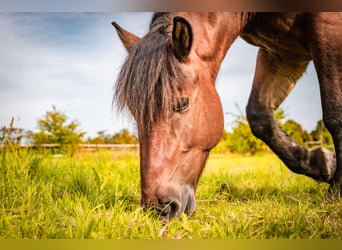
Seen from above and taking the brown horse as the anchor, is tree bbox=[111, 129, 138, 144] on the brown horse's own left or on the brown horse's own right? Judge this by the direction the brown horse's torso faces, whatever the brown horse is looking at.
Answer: on the brown horse's own right

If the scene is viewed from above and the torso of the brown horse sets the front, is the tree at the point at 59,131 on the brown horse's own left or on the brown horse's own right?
on the brown horse's own right

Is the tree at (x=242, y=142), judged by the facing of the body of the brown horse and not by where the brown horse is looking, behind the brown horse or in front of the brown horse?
behind

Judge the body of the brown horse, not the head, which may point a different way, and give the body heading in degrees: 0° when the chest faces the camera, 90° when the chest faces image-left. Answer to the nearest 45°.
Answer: approximately 45°
